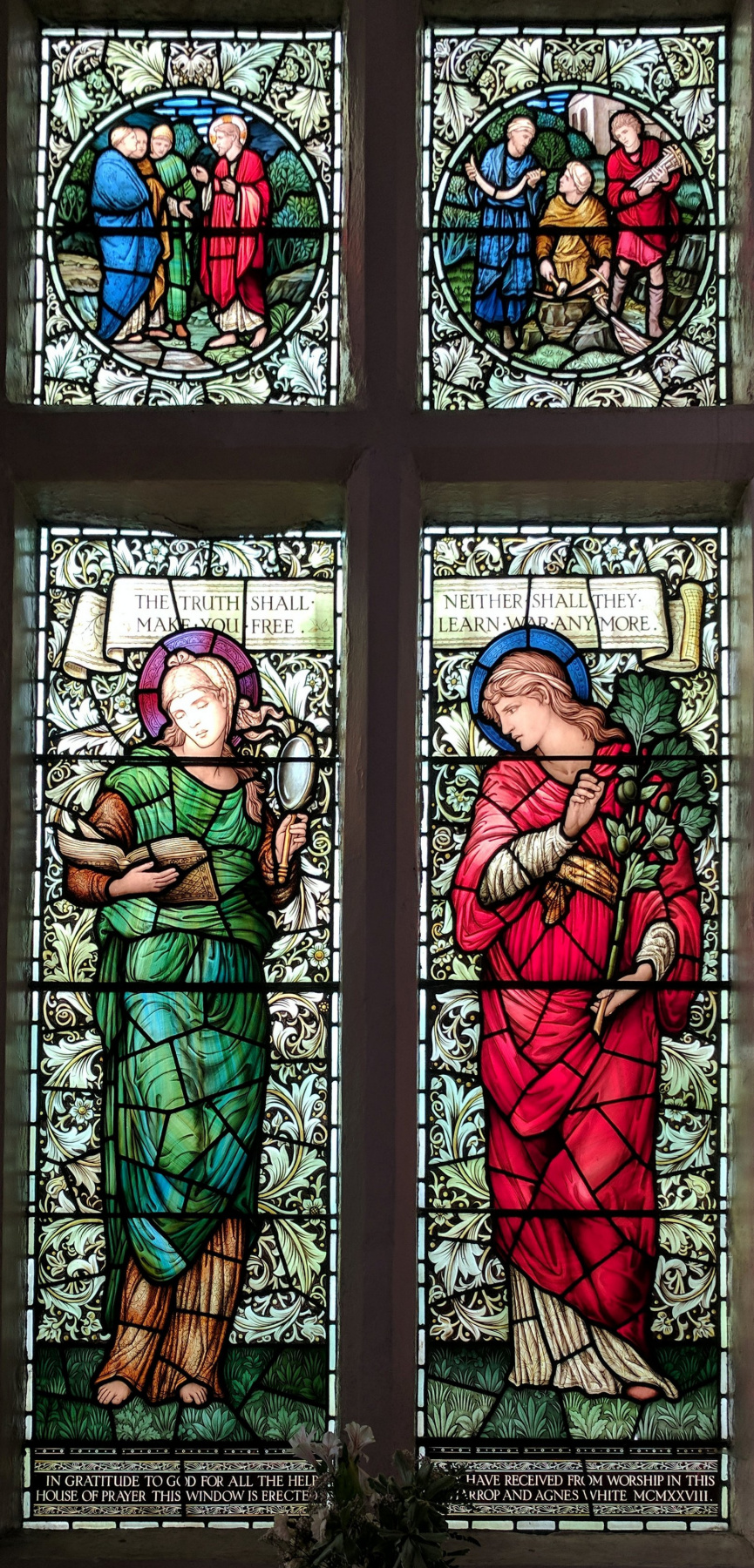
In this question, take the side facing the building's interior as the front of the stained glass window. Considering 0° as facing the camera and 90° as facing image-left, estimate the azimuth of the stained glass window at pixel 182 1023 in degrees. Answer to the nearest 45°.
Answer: approximately 0°

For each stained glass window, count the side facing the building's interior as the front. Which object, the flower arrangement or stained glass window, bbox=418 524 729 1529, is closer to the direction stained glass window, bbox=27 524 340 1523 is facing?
the flower arrangement

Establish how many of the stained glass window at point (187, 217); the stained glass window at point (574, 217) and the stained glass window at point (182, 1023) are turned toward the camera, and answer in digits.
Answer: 3

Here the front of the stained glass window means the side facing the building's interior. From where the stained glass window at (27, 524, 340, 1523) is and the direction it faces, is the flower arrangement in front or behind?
in front

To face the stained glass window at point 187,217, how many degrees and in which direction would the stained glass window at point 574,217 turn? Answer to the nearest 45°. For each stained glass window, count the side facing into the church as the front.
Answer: approximately 90° to its right

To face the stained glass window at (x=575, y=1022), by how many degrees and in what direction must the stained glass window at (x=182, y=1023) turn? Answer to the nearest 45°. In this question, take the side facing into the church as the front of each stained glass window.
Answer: approximately 90° to its left
